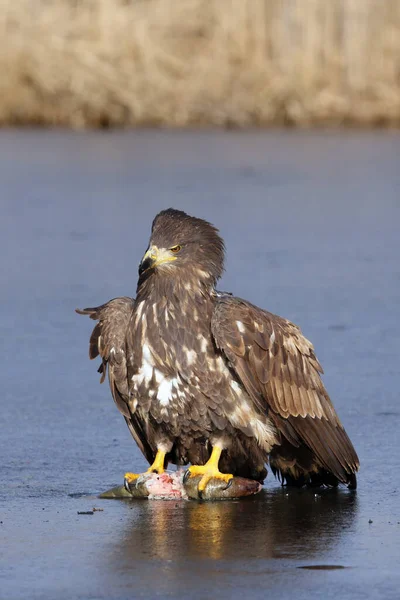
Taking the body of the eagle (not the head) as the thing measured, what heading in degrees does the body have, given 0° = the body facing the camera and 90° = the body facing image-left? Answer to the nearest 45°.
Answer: approximately 45°
